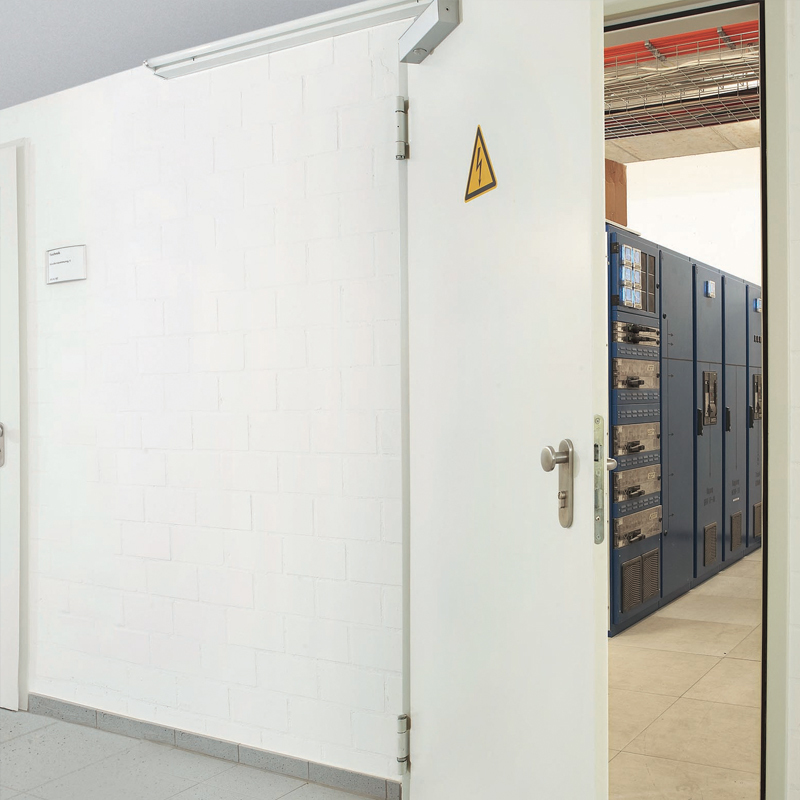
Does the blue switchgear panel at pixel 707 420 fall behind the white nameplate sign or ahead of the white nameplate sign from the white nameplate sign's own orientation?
behind

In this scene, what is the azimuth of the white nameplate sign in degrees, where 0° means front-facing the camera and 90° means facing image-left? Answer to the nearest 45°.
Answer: approximately 45°
